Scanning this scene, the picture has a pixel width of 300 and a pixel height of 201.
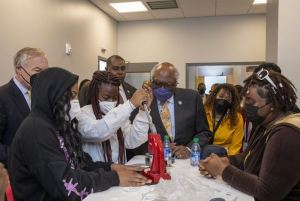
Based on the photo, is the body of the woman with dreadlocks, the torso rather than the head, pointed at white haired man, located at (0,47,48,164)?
yes

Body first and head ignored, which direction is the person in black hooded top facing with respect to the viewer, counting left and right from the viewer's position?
facing to the right of the viewer

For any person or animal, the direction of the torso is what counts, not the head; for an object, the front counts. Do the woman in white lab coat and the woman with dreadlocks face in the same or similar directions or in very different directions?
very different directions

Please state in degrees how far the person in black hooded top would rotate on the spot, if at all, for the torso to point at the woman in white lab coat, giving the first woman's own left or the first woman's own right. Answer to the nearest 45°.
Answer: approximately 45° to the first woman's own left

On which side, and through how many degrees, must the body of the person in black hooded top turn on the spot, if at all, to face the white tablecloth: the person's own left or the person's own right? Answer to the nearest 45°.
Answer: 0° — they already face it

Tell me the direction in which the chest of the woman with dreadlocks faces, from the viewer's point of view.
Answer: to the viewer's left

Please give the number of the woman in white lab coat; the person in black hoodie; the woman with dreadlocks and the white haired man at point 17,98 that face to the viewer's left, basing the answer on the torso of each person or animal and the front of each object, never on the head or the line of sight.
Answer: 1

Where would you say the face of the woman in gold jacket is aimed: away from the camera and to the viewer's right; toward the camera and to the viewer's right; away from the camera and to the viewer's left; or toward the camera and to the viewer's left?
toward the camera and to the viewer's left

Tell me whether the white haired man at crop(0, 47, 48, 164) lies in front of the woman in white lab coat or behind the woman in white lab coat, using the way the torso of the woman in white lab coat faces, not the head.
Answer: behind

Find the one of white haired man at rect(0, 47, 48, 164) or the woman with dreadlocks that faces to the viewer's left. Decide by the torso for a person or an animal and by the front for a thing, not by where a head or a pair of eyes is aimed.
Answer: the woman with dreadlocks

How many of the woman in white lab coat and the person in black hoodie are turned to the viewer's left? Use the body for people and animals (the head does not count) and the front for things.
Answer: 0

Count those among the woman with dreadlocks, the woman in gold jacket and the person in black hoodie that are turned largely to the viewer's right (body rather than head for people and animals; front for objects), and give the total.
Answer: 1

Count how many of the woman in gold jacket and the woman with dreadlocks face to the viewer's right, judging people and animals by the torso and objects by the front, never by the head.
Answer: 0

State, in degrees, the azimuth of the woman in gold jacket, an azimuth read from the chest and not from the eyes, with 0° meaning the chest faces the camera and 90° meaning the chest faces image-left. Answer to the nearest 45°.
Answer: approximately 45°

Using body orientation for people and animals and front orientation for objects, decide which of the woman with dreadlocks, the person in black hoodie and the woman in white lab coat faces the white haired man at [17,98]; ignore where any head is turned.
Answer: the woman with dreadlocks

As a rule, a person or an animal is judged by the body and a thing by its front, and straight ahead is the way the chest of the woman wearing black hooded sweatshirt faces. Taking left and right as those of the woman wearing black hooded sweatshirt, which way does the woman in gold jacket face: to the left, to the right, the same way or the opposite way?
to the right

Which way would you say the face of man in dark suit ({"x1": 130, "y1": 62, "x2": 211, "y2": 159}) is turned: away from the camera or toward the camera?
toward the camera
